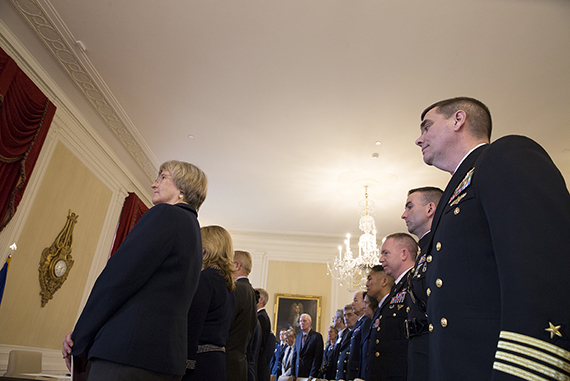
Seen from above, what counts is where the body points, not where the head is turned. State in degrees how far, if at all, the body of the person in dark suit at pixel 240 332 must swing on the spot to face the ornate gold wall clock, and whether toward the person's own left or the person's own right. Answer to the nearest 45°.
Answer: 0° — they already face it

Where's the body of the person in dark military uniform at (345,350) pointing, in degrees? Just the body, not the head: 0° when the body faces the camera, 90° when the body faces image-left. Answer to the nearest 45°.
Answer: approximately 45°

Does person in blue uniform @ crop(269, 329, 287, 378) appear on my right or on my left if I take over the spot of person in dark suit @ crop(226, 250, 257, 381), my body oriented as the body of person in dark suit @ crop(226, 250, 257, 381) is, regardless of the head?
on my right

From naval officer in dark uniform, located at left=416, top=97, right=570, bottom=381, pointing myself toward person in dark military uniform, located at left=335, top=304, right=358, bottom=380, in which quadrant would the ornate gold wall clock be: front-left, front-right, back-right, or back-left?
front-left

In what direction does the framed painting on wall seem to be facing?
toward the camera

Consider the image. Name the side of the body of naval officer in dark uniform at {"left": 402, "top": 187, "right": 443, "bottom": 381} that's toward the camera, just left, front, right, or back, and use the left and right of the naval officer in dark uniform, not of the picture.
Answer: left

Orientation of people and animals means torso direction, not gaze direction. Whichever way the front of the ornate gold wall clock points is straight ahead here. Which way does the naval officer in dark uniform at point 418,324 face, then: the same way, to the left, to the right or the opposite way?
the opposite way

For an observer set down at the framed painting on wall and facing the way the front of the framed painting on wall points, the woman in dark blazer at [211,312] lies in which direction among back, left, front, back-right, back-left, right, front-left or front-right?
front

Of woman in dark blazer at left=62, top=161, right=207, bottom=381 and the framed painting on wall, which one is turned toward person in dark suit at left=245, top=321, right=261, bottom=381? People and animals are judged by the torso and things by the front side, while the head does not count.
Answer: the framed painting on wall

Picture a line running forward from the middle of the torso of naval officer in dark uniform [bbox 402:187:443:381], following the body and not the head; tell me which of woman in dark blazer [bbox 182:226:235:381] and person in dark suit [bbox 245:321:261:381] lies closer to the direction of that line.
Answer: the woman in dark blazer

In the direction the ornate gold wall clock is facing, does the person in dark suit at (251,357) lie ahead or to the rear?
ahead

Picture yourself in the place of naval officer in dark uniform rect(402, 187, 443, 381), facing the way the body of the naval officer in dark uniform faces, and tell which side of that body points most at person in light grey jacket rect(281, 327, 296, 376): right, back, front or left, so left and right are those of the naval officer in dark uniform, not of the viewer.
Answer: right

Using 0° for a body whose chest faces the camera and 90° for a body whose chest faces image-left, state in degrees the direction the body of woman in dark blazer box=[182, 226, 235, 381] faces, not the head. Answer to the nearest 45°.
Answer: approximately 135°

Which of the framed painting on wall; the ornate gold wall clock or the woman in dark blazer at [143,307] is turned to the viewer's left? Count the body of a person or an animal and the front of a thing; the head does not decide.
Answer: the woman in dark blazer

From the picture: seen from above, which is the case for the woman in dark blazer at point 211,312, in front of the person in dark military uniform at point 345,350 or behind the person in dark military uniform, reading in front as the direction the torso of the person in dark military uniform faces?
in front

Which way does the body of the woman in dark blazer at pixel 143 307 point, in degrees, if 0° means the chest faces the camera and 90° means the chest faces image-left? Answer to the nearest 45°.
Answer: approximately 90°

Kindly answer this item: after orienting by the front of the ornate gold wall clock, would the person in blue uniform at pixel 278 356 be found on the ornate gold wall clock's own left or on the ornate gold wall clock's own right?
on the ornate gold wall clock's own left
